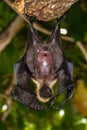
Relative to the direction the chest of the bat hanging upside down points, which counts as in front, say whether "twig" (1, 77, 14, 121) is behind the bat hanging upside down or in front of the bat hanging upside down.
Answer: behind

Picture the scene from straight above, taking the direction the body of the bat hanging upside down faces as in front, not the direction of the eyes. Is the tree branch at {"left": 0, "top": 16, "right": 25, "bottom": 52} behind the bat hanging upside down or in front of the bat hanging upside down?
behind

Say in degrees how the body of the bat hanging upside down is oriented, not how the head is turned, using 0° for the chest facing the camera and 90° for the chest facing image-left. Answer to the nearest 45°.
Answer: approximately 0°
